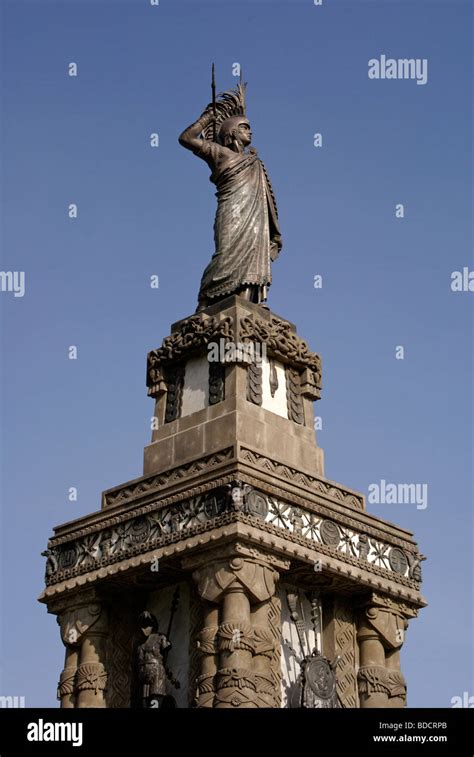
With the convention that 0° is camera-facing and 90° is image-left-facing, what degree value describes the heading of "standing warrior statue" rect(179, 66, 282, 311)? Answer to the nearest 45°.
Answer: approximately 315°
